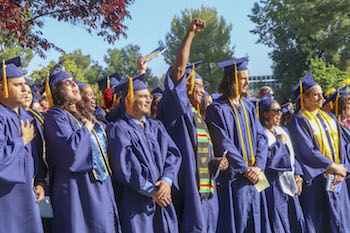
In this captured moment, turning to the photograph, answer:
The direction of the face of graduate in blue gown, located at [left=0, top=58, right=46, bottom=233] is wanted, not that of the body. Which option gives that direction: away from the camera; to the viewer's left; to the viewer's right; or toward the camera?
to the viewer's right

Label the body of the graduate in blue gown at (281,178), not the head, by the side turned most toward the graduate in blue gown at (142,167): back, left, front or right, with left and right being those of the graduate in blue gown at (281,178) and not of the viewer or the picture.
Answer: right

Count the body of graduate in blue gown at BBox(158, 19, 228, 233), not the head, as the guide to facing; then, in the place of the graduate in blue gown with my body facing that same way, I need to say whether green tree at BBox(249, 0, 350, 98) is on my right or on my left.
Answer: on my left

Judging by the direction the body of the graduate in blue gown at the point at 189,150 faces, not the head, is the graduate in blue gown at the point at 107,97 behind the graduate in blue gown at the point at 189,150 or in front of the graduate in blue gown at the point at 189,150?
behind

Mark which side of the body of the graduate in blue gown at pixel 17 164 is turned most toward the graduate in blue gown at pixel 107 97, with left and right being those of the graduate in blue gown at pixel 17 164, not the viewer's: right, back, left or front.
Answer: left

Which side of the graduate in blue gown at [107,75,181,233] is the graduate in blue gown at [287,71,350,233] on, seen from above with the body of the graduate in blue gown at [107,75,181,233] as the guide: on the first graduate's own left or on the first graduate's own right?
on the first graduate's own left
